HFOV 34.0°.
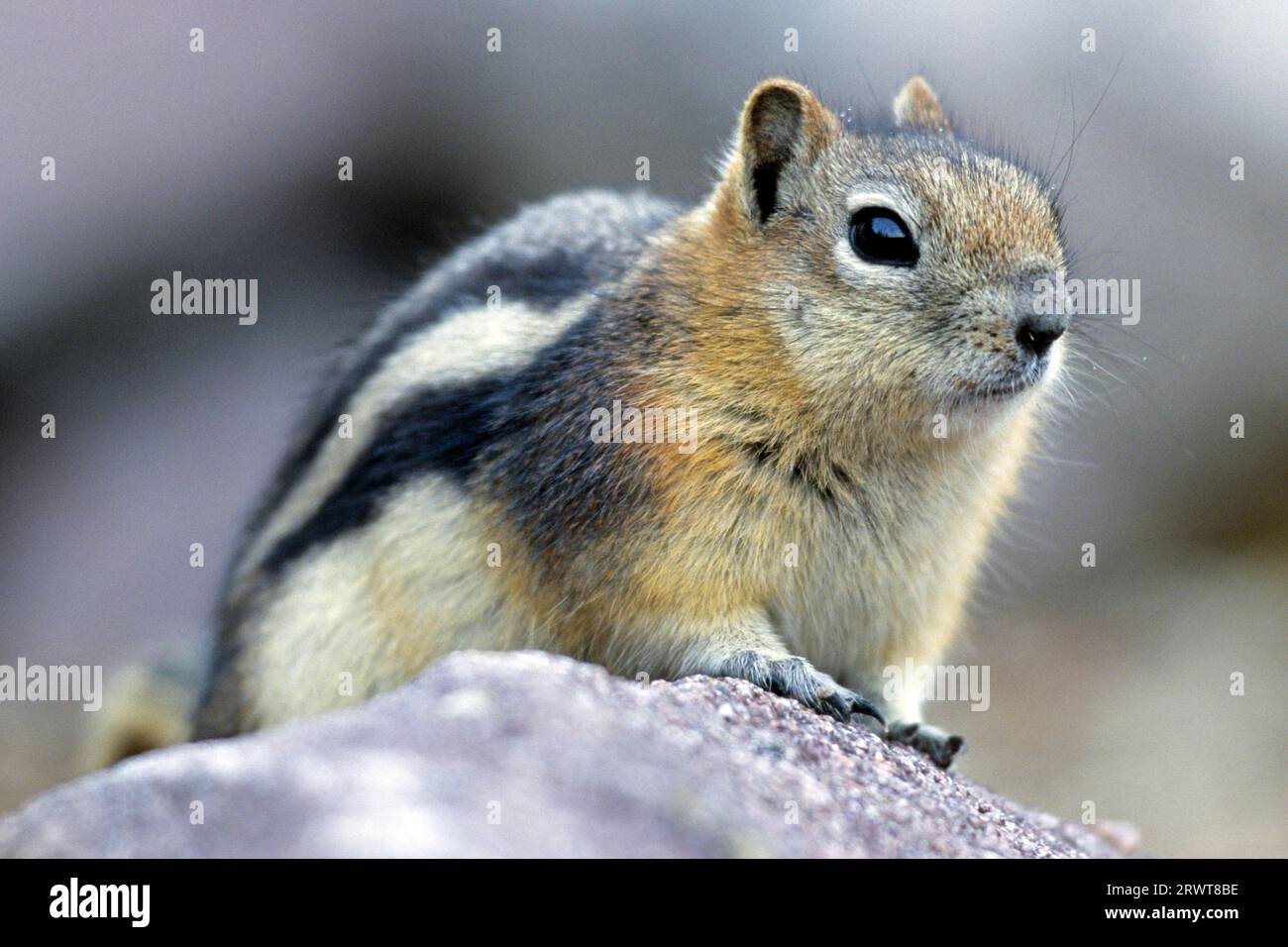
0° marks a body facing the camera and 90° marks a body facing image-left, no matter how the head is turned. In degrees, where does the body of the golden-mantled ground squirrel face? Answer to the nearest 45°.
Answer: approximately 315°
